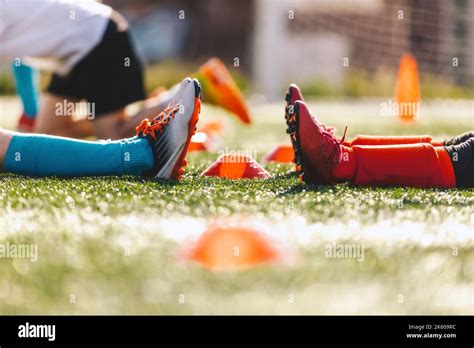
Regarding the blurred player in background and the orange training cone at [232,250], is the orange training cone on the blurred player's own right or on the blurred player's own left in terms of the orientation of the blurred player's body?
on the blurred player's own left

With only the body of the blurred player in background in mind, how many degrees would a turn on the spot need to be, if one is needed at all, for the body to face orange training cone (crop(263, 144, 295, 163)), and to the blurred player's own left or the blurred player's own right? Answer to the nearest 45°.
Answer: approximately 180°

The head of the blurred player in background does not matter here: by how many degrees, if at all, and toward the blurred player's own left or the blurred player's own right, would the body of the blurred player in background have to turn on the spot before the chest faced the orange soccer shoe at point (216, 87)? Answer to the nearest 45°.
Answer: approximately 135° to the blurred player's own right

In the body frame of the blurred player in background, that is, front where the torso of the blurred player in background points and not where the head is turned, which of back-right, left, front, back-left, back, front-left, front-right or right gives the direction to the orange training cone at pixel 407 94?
back-right

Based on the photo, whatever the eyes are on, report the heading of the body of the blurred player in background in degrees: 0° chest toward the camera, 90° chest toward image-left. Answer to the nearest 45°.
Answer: approximately 90°

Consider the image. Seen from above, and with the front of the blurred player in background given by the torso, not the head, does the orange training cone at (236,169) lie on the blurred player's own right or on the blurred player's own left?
on the blurred player's own left
